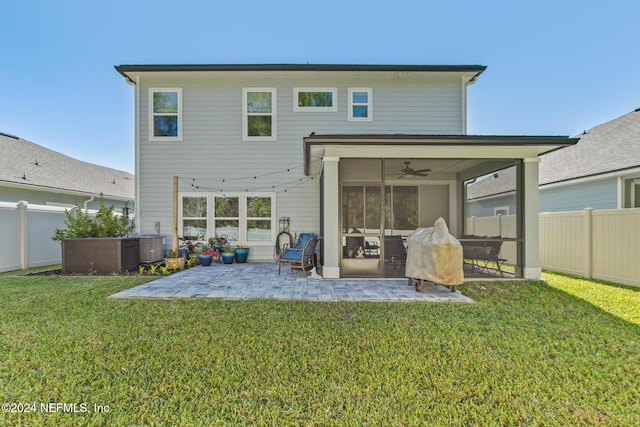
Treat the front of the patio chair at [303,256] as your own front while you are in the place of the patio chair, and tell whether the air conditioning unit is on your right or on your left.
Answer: on your right

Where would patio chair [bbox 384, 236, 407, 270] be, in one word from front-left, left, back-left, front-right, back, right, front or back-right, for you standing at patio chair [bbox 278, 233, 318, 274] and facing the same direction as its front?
back-left

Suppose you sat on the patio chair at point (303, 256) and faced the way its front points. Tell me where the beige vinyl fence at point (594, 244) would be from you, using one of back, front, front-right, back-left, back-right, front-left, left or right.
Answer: back-left

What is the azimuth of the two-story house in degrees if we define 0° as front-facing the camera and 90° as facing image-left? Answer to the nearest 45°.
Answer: approximately 180°

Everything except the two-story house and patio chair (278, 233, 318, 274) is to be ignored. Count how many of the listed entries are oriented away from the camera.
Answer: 1

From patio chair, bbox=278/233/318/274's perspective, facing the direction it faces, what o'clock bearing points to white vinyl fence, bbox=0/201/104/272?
The white vinyl fence is roughly at 2 o'clock from the patio chair.

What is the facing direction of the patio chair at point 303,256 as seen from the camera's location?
facing the viewer and to the left of the viewer

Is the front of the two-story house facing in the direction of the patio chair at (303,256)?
no

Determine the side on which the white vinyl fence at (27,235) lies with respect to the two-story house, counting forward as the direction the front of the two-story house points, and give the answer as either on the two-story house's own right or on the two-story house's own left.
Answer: on the two-story house's own left

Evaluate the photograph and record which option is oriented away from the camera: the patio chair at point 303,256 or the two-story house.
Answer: the two-story house

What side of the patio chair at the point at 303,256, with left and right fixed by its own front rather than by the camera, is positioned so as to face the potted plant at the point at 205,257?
right
